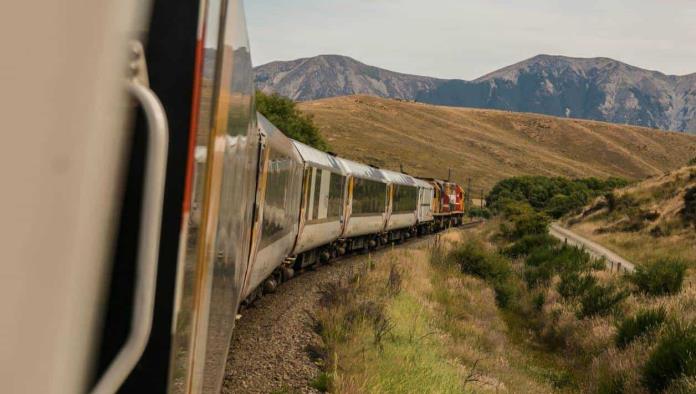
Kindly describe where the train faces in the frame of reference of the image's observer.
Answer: facing away from the viewer and to the right of the viewer
